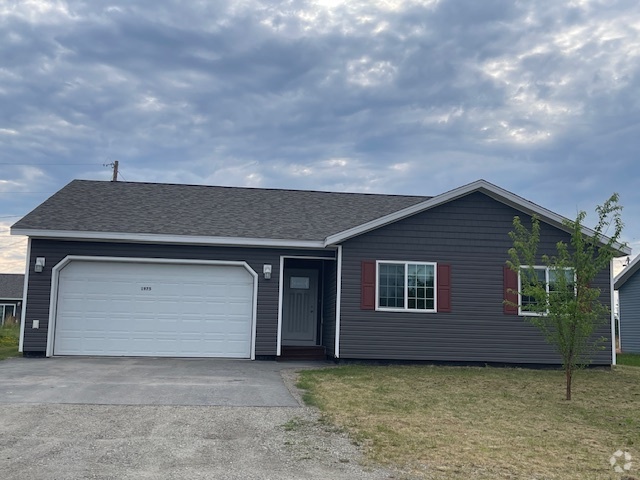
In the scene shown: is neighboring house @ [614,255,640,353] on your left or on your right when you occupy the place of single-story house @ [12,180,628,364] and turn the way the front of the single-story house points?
on your left

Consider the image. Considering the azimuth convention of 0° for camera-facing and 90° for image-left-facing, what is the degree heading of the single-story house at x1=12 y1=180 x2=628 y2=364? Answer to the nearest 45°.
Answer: approximately 0°

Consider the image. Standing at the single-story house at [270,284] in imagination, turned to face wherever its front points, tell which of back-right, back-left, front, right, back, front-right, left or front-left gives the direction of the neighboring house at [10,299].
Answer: back-right
